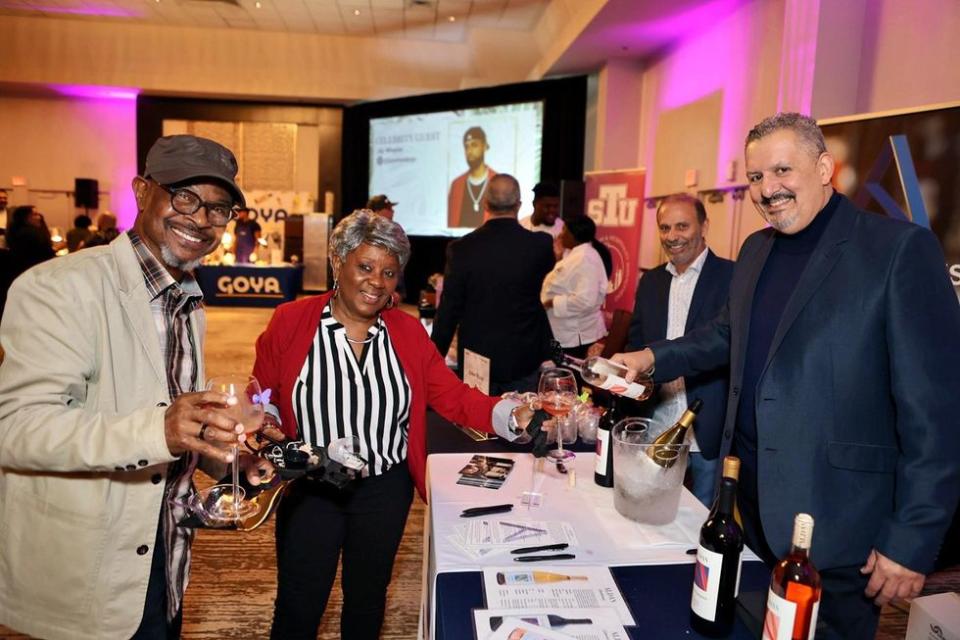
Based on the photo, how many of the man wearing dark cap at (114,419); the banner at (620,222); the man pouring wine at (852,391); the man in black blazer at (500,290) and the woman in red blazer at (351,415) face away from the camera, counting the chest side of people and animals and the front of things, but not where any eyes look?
1

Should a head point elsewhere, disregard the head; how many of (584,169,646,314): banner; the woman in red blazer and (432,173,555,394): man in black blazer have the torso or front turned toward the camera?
2

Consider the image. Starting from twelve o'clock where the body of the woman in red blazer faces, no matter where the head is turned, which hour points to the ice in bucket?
The ice in bucket is roughly at 10 o'clock from the woman in red blazer.

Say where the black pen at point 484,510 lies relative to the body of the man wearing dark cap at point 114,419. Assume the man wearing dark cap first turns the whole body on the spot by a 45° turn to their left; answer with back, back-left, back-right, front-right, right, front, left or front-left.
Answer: front

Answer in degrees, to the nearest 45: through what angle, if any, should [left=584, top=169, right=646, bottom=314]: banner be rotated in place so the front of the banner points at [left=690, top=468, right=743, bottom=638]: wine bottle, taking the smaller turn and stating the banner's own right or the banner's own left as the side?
0° — it already faces it

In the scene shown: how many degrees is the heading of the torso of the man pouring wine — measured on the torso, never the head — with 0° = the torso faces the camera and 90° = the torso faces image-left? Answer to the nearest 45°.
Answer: approximately 45°

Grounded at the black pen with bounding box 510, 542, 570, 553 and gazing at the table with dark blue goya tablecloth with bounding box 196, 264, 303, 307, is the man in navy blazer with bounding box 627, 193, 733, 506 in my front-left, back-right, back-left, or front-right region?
front-right

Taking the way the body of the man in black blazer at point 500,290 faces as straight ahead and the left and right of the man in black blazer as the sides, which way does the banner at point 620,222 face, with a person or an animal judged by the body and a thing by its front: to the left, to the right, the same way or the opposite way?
the opposite way

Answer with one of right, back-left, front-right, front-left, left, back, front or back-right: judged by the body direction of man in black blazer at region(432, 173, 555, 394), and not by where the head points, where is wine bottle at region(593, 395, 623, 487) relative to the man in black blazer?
back

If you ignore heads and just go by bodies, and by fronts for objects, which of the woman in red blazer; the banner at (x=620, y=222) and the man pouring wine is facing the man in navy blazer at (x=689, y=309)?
the banner

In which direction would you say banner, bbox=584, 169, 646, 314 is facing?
toward the camera

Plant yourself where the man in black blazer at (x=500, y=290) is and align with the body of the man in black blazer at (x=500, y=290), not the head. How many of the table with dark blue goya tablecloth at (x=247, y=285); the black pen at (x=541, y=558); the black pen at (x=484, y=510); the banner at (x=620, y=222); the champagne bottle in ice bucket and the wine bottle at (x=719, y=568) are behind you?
4

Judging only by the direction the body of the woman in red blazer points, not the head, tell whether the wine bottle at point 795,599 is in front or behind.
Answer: in front

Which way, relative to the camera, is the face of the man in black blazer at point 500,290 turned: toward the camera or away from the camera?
away from the camera

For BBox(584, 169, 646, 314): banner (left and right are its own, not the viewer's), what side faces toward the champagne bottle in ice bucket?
front

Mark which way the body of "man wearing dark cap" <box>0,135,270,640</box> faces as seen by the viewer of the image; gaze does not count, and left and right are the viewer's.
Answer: facing the viewer and to the right of the viewer

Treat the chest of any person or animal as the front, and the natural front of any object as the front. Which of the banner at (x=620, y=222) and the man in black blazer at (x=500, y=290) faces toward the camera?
the banner

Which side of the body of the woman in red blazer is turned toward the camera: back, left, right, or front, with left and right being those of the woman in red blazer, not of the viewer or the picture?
front

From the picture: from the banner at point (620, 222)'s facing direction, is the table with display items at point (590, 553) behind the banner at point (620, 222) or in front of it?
in front

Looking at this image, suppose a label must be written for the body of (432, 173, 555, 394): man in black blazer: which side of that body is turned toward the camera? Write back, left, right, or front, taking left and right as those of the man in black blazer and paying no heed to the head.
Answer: back
